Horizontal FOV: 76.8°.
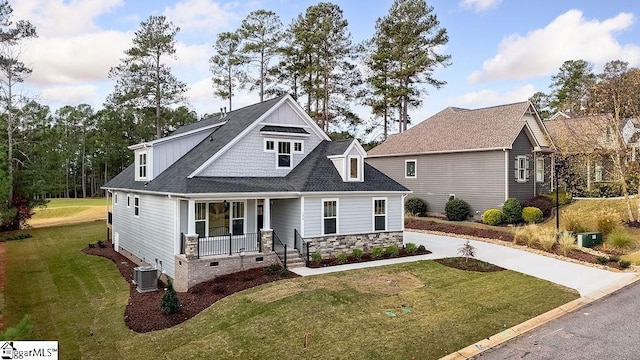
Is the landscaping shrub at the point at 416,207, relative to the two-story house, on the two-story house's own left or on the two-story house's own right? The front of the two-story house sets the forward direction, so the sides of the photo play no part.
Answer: on the two-story house's own left

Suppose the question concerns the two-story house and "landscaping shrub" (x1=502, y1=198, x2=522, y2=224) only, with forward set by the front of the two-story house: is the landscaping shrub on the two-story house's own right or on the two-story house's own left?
on the two-story house's own left

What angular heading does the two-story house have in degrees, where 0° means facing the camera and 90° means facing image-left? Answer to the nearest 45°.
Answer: approximately 315°

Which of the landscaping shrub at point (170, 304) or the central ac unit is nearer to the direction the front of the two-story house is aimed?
the landscaping shrub

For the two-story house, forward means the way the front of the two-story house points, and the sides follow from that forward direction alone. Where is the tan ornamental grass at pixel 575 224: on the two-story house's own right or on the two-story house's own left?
on the two-story house's own left

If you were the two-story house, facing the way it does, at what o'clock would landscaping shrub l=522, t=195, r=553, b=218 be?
The landscaping shrub is roughly at 10 o'clock from the two-story house.

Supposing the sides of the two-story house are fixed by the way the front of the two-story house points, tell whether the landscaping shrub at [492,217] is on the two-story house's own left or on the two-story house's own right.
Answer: on the two-story house's own left

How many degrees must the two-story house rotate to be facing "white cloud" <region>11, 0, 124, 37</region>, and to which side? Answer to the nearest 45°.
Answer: approximately 135° to its right

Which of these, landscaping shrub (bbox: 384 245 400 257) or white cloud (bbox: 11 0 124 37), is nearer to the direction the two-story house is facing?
the landscaping shrub

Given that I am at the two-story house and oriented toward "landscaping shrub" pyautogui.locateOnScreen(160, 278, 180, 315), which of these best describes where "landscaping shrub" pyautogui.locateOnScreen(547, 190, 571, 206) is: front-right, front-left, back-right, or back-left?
back-left

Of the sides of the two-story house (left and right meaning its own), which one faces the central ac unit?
right

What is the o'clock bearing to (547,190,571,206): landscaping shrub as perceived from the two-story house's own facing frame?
The landscaping shrub is roughly at 10 o'clock from the two-story house.

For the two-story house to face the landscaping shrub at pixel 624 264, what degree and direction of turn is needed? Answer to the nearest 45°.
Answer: approximately 45° to its left

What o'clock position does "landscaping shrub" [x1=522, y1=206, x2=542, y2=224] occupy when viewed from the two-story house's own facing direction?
The landscaping shrub is roughly at 10 o'clock from the two-story house.
